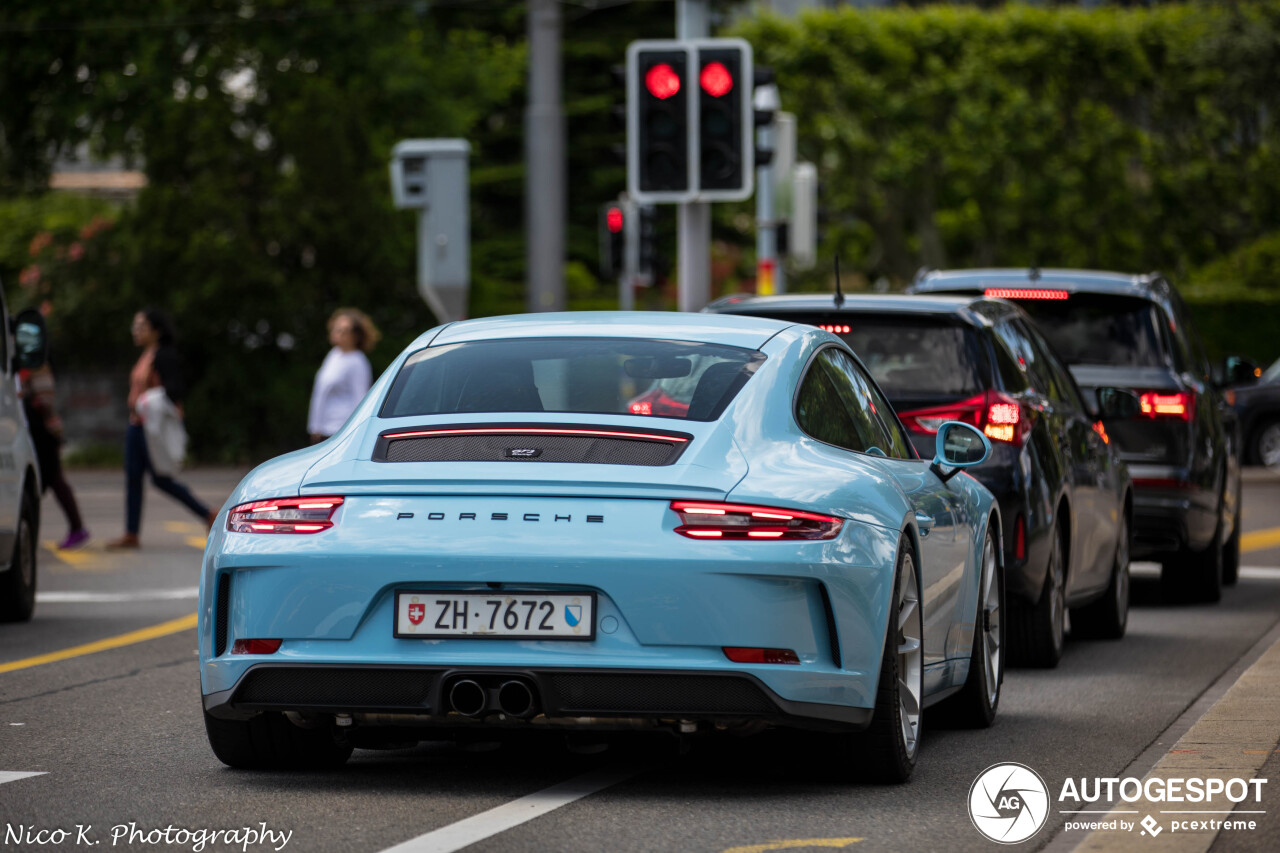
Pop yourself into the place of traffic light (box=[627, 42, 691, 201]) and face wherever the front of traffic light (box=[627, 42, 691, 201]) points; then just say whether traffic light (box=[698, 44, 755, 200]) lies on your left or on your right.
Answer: on your left

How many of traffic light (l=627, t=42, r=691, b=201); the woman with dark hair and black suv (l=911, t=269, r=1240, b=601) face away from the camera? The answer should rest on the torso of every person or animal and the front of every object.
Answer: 1

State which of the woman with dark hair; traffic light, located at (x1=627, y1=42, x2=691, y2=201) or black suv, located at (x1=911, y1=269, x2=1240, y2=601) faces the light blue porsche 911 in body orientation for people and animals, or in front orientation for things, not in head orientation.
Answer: the traffic light

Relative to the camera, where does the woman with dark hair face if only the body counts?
to the viewer's left

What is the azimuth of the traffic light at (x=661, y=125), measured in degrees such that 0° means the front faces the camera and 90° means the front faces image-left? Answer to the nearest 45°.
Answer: approximately 0°

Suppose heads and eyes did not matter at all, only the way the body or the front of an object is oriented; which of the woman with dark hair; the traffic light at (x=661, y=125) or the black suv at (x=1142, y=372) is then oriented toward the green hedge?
the black suv

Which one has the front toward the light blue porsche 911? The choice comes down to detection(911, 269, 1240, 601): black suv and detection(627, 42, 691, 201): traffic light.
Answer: the traffic light

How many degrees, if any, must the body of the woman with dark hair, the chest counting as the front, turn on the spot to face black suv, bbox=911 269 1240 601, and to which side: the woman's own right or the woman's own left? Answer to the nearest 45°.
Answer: approximately 135° to the woman's own left

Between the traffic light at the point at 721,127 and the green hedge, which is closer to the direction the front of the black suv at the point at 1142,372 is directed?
the green hedge

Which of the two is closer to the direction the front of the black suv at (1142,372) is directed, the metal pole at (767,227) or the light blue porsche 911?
the metal pole

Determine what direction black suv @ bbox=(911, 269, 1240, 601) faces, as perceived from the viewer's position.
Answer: facing away from the viewer

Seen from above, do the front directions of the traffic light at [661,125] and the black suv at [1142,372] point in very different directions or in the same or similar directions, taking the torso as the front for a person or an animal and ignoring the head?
very different directions

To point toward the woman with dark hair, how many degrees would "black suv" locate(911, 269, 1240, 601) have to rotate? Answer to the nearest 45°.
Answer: approximately 90° to its left
